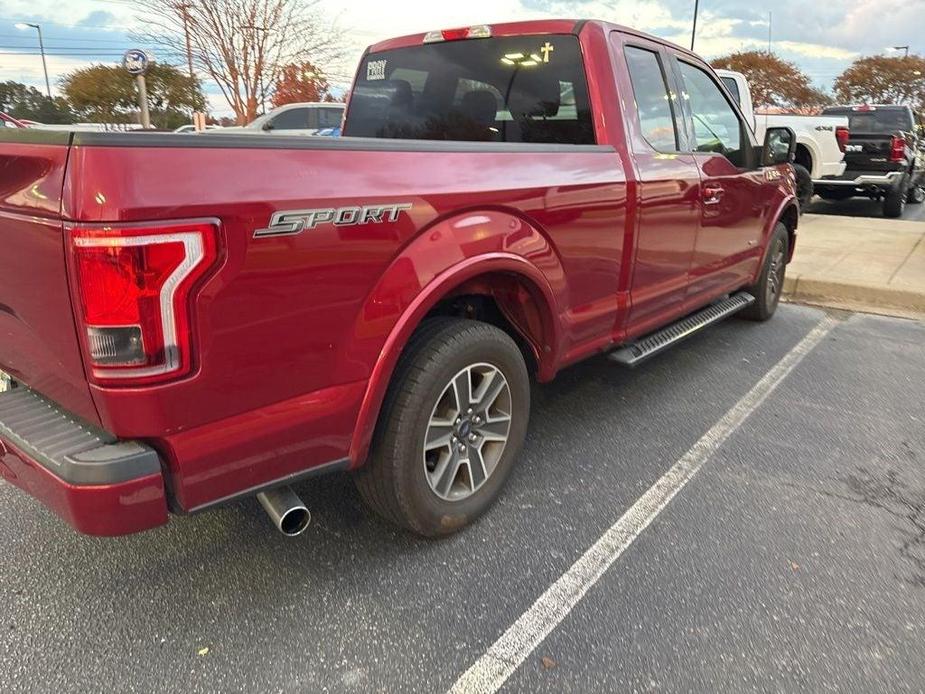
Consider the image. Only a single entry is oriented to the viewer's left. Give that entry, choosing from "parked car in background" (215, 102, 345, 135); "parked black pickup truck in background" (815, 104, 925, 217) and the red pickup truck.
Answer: "parked car in background" (215, 102, 345, 135)

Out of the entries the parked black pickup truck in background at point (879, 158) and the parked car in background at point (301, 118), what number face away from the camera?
1

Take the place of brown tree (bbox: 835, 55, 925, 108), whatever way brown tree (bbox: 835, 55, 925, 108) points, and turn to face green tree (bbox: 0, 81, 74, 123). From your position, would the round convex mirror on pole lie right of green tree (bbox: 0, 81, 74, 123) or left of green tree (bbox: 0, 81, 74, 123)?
left

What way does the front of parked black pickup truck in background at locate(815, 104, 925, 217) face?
away from the camera

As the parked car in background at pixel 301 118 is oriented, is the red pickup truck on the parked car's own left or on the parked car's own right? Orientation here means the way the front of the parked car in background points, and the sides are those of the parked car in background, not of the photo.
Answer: on the parked car's own left

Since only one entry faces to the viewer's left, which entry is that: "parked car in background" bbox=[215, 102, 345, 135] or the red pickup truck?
the parked car in background

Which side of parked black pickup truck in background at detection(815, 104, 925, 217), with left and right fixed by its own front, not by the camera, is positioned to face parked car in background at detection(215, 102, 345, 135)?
left

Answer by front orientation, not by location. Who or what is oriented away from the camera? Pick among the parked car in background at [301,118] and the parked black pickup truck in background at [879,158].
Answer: the parked black pickup truck in background at [879,158]

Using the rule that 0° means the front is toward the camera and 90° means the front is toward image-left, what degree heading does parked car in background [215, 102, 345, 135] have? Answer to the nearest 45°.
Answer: approximately 90°

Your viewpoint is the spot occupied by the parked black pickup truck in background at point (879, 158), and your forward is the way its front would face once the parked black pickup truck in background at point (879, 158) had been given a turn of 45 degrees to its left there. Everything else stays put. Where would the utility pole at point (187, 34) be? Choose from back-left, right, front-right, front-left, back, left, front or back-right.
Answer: front-left

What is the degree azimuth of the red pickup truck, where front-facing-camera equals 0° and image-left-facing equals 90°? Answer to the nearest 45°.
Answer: approximately 225°
